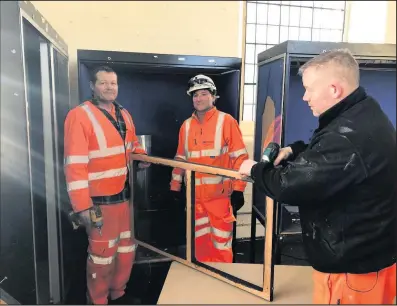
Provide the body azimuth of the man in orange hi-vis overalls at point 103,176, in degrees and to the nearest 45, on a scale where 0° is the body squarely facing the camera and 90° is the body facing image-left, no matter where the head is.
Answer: approximately 315°

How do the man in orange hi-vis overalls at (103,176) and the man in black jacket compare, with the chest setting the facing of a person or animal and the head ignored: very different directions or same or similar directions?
very different directions

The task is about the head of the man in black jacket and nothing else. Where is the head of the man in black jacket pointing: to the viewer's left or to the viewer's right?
to the viewer's left

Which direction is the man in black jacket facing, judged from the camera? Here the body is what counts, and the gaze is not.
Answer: to the viewer's left

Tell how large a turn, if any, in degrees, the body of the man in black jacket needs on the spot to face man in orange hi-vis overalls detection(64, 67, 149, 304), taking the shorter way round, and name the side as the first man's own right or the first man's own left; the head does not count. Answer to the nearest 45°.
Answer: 0° — they already face them

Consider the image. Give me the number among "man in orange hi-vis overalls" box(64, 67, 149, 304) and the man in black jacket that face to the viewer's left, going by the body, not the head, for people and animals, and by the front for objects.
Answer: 1
